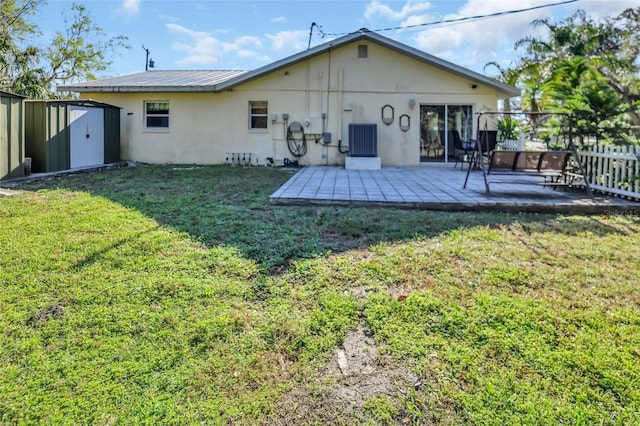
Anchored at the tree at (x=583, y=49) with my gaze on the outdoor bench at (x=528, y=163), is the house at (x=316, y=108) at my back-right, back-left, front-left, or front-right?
front-right

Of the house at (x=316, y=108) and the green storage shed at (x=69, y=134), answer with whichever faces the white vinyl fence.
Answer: the green storage shed

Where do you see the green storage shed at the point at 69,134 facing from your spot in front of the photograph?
facing the viewer and to the right of the viewer

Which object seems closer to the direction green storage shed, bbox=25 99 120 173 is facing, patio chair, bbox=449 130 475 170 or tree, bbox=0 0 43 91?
the patio chair

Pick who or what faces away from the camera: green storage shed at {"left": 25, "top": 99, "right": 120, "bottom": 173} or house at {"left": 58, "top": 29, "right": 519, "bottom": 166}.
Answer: the house

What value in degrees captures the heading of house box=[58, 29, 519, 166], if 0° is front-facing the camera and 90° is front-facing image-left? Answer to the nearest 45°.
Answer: approximately 180°

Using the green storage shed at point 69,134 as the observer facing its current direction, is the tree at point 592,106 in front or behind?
in front

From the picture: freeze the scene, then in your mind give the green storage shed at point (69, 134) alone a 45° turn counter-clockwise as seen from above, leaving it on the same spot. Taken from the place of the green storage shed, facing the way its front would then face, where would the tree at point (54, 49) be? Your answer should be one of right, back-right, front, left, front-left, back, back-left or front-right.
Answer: left

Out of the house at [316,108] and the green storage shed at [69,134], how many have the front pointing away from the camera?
1
